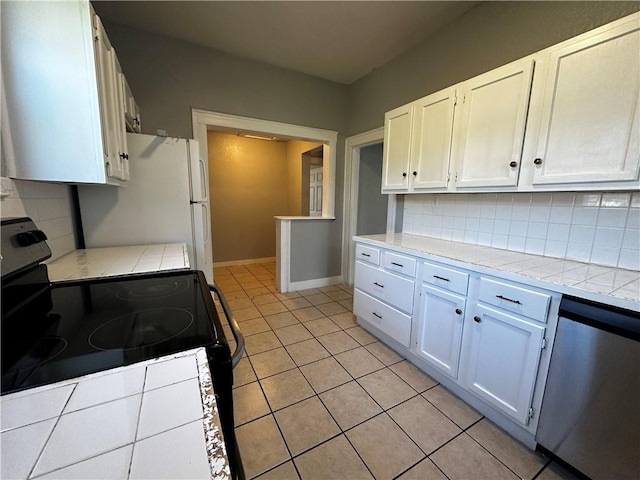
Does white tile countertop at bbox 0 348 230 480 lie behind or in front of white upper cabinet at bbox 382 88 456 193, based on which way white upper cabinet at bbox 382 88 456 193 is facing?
in front

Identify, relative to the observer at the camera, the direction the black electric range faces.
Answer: facing to the right of the viewer

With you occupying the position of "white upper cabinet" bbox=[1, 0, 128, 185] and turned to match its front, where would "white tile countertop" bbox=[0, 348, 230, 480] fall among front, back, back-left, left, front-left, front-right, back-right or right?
right

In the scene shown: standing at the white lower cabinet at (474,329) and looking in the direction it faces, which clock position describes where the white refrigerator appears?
The white refrigerator is roughly at 1 o'clock from the white lower cabinet.

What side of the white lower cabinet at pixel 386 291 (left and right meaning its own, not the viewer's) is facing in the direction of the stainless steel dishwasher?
left

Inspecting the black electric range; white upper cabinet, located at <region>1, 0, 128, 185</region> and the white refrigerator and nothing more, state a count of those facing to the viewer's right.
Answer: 3

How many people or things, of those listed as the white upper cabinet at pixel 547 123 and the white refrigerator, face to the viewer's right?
1

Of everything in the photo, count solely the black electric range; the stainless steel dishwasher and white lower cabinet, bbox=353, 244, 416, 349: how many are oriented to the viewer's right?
1

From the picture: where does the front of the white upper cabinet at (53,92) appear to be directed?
to the viewer's right

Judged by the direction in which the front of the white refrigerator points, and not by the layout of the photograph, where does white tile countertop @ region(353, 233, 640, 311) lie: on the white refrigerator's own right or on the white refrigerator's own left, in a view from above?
on the white refrigerator's own right

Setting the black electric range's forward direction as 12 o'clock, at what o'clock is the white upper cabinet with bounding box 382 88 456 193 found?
The white upper cabinet is roughly at 12 o'clock from the black electric range.

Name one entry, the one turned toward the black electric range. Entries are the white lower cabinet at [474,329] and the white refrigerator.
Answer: the white lower cabinet

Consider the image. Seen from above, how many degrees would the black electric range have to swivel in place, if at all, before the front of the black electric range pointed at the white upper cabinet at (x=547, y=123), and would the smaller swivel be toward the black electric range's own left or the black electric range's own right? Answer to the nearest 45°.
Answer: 0° — it already faces it
